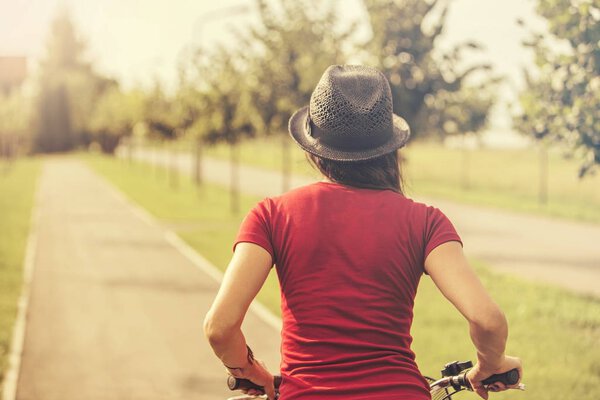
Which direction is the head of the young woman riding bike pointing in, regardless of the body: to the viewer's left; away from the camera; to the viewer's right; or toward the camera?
away from the camera

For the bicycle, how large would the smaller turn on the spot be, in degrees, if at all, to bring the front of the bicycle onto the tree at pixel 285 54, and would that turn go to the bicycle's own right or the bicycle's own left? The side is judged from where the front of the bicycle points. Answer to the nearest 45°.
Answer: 0° — it already faces it

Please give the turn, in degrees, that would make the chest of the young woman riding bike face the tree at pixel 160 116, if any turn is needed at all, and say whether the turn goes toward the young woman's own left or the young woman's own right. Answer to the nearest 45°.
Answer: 0° — they already face it

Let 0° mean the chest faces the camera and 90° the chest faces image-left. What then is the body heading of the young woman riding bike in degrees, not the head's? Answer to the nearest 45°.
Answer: approximately 180°

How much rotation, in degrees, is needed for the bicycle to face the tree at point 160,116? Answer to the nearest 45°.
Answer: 0° — it already faces it

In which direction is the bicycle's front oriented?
away from the camera

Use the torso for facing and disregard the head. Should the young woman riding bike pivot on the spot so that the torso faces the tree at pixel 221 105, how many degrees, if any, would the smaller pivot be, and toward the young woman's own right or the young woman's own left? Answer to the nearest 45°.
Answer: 0° — they already face it
